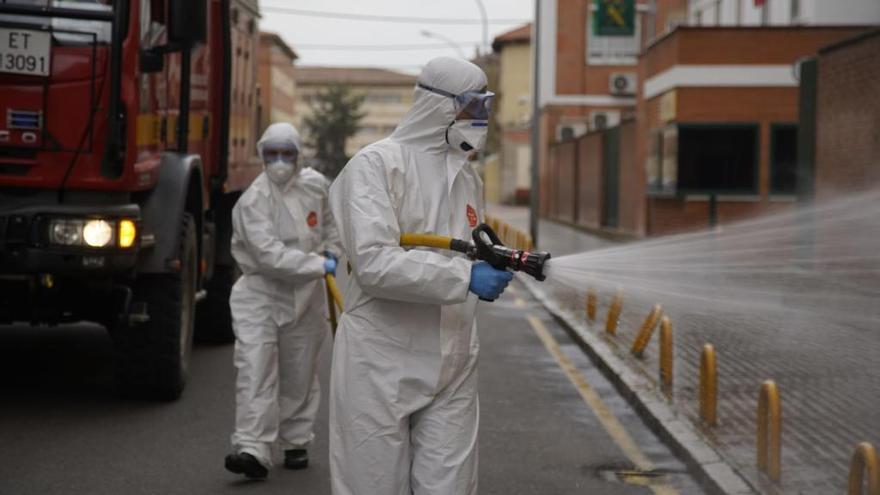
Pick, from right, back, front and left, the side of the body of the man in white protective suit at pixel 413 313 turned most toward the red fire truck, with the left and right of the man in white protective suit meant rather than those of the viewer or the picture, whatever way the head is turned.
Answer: back

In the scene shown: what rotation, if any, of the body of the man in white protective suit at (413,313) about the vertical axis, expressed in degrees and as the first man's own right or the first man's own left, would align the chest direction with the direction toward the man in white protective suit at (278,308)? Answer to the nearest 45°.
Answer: approximately 135° to the first man's own left

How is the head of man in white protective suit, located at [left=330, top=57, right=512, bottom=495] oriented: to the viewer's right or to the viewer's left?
to the viewer's right

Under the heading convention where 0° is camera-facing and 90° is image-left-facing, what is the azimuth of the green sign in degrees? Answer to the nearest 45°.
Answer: approximately 0°

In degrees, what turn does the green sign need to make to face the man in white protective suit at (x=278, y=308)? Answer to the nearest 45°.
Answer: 0° — it already faces them

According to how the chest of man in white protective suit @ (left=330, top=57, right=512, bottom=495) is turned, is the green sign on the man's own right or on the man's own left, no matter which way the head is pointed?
on the man's own left

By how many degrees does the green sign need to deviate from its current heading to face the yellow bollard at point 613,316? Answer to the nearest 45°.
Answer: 0° — it already faces it

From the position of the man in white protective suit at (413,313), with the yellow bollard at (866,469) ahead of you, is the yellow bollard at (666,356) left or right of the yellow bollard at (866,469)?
left

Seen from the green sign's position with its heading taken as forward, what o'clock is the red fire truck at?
The red fire truck is roughly at 12 o'clock from the green sign.
